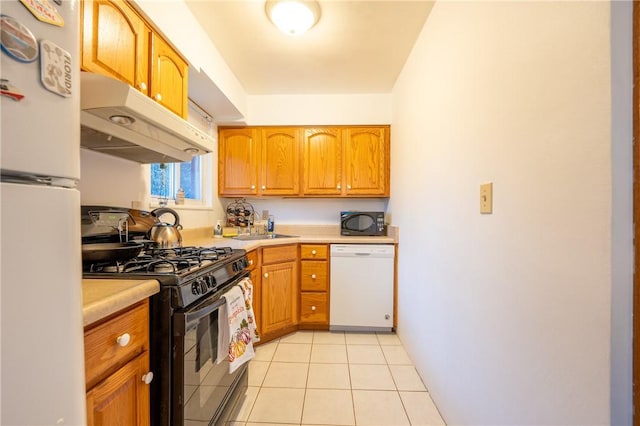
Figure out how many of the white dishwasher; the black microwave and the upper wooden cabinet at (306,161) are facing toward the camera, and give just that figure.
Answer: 3

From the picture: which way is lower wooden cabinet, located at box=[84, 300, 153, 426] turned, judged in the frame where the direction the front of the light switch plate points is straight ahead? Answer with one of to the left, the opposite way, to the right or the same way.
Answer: the opposite way

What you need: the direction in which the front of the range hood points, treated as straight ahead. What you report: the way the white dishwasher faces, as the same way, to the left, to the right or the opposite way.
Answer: to the right

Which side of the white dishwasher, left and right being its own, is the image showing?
front

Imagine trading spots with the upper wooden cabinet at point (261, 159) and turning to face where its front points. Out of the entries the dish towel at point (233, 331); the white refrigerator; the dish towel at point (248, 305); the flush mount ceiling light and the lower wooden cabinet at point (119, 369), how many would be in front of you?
5

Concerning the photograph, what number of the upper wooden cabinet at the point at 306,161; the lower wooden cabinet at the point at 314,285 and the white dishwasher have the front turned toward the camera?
3

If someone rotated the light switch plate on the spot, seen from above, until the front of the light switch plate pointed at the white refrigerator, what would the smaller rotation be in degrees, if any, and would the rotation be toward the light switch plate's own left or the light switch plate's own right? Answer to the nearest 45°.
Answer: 0° — it already faces it

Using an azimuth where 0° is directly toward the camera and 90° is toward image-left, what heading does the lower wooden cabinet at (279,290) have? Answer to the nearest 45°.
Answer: approximately 315°

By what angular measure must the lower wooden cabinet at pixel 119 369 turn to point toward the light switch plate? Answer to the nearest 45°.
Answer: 0° — it already faces it

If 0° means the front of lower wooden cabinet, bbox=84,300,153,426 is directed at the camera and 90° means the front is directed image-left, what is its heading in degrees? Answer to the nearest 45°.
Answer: approximately 315°

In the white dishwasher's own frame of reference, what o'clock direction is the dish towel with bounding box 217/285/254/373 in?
The dish towel is roughly at 1 o'clock from the white dishwasher.

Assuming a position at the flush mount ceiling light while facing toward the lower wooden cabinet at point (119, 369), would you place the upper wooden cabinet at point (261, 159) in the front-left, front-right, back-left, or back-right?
back-right

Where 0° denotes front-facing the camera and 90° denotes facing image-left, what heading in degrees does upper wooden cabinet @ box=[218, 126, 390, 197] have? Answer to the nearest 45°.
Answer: approximately 0°
